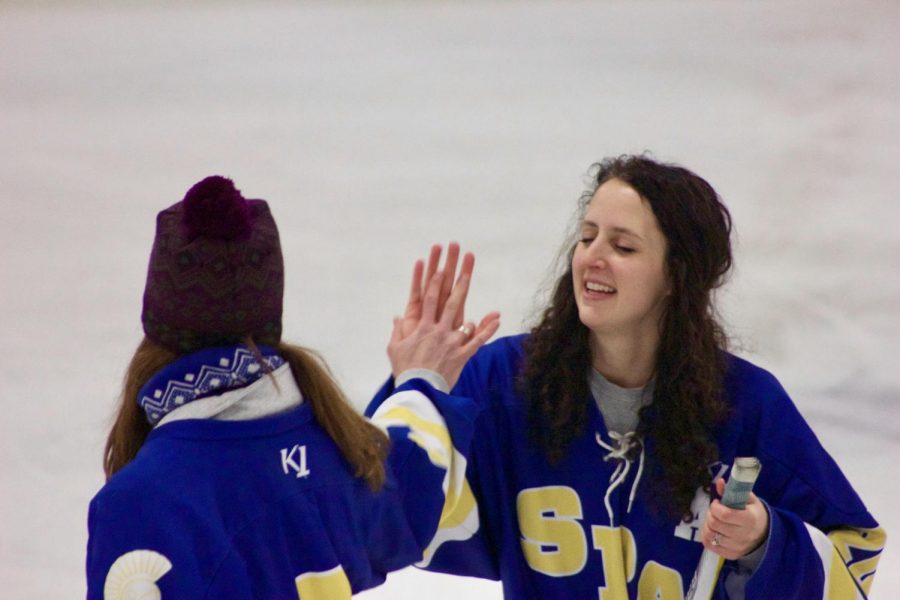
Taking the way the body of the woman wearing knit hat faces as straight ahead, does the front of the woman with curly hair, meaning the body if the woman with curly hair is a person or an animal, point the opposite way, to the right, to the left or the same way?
the opposite way

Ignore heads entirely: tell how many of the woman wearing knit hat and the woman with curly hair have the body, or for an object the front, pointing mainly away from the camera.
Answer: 1

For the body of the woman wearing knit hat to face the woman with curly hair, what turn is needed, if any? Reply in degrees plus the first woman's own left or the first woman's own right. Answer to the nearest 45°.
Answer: approximately 45° to the first woman's own right

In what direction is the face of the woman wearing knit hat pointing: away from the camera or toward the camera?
away from the camera

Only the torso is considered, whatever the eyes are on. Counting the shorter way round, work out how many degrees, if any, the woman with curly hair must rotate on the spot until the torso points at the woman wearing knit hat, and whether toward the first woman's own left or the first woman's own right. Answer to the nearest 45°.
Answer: approximately 45° to the first woman's own right

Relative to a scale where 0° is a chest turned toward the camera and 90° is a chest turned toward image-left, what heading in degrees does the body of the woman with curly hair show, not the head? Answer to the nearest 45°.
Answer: approximately 0°

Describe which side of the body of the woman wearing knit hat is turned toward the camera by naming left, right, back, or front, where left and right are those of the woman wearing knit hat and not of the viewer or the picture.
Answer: back
